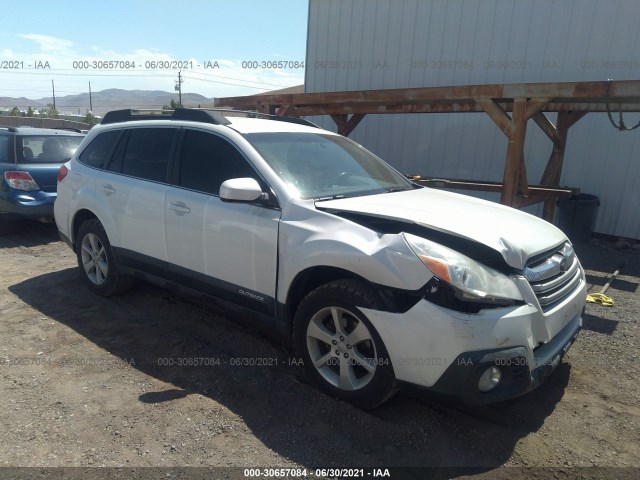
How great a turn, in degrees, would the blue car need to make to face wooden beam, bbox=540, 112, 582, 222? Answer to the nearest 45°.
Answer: approximately 135° to its right

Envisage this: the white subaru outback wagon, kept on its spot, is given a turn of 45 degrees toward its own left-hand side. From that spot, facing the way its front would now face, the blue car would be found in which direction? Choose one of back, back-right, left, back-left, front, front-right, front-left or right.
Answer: back-left

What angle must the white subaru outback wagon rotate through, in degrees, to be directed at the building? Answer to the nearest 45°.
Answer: approximately 135° to its left

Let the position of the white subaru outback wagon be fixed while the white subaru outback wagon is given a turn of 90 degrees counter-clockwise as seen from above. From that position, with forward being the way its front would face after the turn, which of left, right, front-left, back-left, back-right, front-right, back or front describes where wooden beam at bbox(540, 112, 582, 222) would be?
front

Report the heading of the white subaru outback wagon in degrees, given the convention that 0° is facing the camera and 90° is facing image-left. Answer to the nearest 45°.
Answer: approximately 315°

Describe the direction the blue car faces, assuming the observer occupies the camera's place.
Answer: facing away from the viewer and to the left of the viewer
